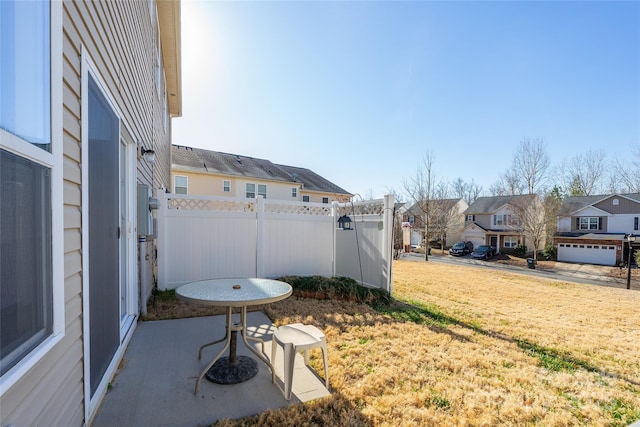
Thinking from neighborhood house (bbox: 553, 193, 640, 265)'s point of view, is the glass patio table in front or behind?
in front

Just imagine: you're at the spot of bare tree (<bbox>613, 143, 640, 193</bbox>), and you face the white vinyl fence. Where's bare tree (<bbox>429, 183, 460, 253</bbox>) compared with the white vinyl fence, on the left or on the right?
right

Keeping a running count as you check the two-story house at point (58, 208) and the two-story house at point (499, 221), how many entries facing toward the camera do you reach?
1

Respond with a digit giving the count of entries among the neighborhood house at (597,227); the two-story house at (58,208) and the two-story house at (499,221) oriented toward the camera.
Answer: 2

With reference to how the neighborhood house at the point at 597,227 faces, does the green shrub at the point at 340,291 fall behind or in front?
in front

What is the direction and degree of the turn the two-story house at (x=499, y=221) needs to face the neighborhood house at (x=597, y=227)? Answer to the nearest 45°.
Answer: approximately 90° to its left

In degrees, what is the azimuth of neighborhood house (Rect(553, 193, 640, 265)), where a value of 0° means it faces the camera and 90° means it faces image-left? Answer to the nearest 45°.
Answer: approximately 0°
